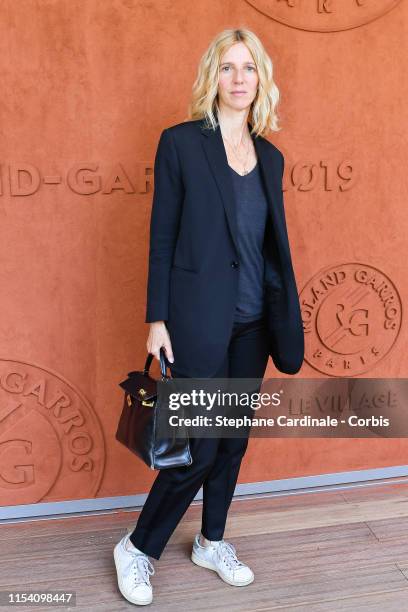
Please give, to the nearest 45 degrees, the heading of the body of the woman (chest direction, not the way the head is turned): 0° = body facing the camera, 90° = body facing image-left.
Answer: approximately 315°
